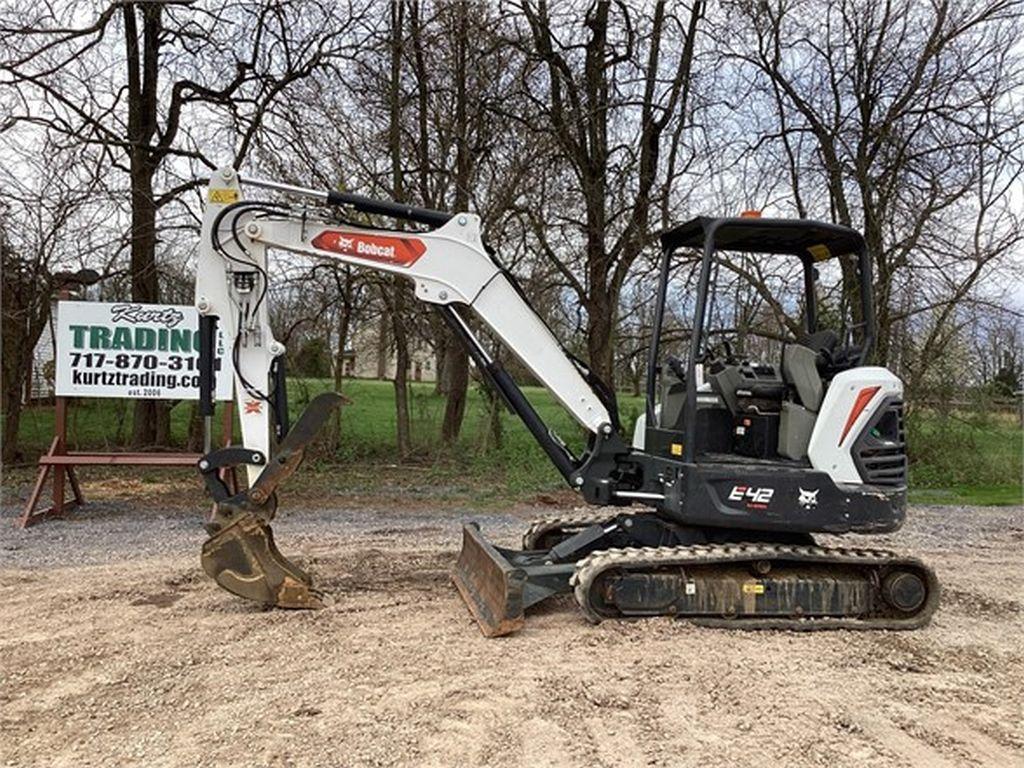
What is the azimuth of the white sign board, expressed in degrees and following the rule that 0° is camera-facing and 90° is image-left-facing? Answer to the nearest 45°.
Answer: approximately 0°

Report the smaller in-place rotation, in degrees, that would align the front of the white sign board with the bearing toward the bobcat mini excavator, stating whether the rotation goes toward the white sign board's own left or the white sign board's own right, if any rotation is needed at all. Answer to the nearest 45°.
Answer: approximately 45° to the white sign board's own left

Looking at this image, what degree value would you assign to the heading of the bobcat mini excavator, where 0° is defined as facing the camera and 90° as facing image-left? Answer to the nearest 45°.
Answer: approximately 90°

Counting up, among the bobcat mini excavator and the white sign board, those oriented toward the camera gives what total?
1

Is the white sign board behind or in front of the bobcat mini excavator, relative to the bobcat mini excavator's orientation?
in front

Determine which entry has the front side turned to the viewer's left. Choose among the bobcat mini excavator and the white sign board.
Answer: the bobcat mini excavator
